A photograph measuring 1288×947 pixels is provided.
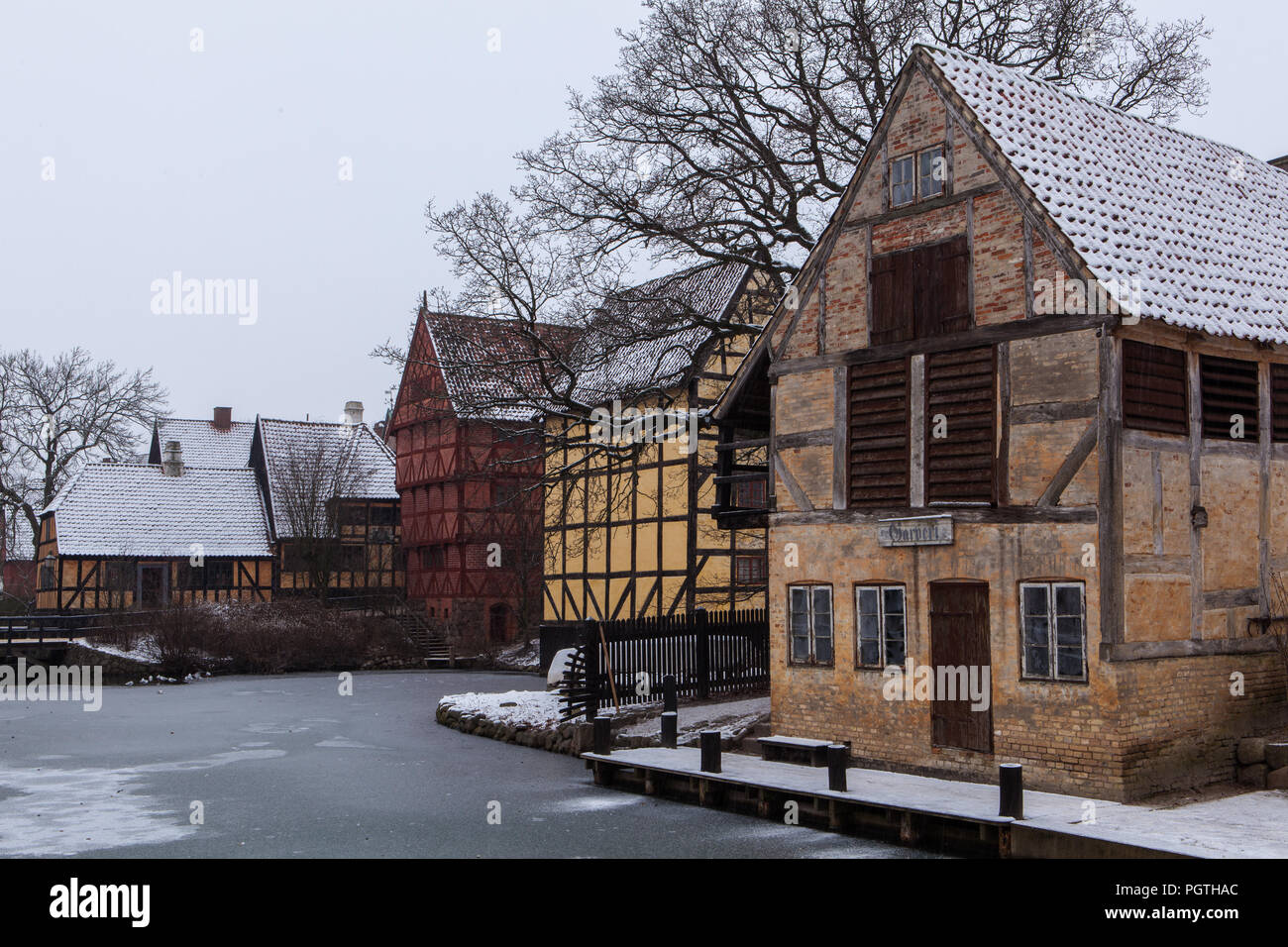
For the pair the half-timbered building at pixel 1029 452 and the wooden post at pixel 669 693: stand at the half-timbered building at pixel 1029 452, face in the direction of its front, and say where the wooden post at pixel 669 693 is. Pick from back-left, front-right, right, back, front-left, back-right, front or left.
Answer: right

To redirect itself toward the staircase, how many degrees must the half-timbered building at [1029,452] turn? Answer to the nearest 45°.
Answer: approximately 90° to its right

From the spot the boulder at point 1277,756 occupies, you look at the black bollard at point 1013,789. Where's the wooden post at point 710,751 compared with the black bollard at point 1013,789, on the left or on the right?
right

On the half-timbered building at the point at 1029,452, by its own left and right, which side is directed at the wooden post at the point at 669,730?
front

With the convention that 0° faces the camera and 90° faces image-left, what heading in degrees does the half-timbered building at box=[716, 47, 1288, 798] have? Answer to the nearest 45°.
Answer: approximately 45°

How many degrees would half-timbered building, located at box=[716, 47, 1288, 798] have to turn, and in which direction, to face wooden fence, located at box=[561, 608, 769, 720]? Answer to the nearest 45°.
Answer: approximately 90° to its right

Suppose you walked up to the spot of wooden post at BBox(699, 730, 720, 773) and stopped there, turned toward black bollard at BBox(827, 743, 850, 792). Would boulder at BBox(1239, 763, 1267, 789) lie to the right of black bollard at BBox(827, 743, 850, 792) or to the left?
left

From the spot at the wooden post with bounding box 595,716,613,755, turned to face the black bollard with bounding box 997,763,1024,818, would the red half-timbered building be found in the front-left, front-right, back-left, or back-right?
back-left
